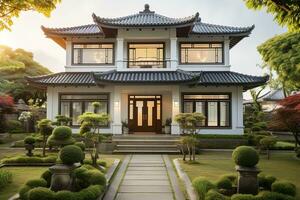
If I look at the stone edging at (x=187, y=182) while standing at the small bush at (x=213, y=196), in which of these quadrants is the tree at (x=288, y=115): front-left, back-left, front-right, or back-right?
front-right

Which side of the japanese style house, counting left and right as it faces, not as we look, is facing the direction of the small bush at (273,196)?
front

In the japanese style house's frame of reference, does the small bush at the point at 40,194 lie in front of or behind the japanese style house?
in front

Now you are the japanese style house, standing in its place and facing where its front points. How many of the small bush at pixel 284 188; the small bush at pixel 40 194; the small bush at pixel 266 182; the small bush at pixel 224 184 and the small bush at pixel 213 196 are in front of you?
5

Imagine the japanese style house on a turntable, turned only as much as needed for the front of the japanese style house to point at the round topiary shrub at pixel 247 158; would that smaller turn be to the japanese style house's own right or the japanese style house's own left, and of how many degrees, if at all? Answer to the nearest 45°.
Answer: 0° — it already faces it

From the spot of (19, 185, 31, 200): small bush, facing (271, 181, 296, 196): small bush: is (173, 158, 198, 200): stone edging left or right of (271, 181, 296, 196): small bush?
left

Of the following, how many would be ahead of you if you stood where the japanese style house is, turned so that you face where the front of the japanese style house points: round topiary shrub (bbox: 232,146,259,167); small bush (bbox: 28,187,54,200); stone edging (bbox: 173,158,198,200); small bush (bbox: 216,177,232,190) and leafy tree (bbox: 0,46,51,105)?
4

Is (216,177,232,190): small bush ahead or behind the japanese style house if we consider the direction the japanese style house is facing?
ahead

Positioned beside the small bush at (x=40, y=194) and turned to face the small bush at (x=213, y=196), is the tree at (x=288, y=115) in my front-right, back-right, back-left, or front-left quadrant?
front-left

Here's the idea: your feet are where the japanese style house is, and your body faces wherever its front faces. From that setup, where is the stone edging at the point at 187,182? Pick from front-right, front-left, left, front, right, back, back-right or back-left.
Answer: front

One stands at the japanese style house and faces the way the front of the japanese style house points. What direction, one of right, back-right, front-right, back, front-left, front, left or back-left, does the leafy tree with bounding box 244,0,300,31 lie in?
front

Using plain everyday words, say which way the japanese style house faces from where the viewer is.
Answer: facing the viewer

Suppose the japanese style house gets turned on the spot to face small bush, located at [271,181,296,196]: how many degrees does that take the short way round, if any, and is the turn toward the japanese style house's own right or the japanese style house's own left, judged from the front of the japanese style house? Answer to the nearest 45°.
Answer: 0° — it already faces it

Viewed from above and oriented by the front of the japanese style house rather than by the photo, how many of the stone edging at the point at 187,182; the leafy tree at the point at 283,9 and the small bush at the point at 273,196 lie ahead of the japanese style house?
3

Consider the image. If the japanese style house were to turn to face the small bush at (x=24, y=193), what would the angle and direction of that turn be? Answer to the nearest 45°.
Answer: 0° — it already faces it

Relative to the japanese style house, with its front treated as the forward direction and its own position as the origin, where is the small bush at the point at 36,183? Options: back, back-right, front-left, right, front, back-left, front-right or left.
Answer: front

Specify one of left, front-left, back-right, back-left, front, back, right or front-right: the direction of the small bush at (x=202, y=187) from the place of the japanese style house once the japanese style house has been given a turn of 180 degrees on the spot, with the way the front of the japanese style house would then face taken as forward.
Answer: back
